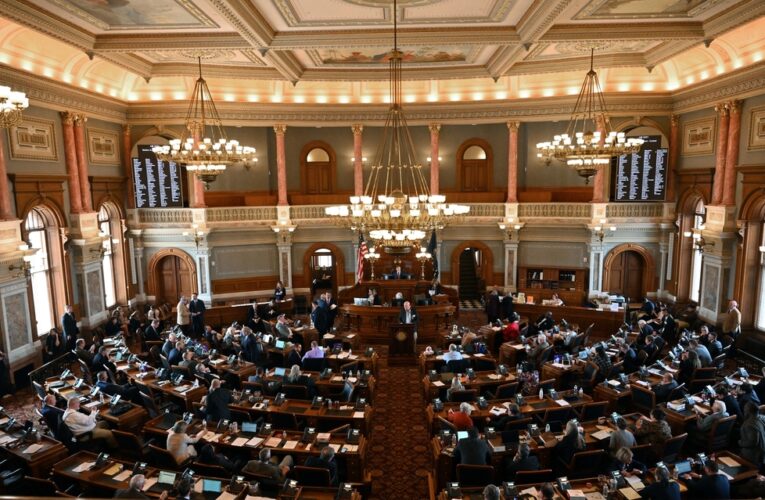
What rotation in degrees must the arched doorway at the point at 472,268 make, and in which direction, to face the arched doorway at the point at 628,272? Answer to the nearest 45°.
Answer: approximately 90° to its left

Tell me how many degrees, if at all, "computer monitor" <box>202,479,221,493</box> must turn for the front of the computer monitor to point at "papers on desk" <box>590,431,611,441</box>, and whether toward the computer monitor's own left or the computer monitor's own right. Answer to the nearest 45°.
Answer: approximately 90° to the computer monitor's own left

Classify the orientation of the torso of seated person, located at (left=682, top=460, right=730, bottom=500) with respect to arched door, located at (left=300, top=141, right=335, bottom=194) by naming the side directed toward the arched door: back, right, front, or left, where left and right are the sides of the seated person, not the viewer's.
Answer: front

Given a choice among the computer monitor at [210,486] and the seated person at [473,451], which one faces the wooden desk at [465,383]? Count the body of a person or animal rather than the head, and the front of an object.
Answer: the seated person

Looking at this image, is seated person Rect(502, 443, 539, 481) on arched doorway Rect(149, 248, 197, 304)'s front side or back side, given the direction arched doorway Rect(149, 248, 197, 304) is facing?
on the front side

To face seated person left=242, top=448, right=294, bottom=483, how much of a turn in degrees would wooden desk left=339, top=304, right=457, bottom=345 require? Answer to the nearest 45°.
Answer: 0° — it already faces them

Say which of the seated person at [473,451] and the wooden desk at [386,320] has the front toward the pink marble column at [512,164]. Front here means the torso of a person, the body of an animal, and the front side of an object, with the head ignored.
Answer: the seated person

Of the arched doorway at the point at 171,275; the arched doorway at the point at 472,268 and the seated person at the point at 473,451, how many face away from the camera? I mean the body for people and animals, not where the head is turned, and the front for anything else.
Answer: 1

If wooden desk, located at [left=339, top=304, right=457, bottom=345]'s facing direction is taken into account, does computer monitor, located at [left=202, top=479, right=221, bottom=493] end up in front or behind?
in front

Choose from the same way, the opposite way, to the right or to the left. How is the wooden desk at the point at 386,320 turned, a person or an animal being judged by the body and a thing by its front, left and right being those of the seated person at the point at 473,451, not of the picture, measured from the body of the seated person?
the opposite way

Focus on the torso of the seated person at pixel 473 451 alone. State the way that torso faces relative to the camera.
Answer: away from the camera

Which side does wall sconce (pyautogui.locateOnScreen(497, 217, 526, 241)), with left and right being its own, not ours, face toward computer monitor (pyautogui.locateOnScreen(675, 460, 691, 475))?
front
